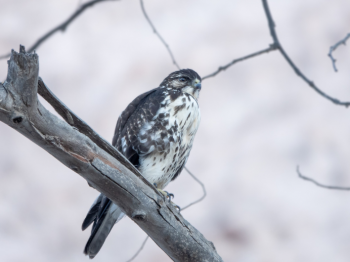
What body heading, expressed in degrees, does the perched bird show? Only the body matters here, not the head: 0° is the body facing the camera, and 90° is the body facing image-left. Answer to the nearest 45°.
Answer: approximately 315°
